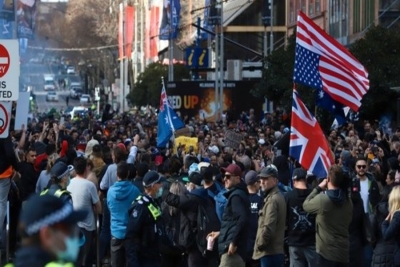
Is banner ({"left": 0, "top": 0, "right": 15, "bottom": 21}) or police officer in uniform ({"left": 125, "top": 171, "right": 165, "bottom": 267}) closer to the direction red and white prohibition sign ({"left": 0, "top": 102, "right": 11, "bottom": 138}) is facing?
the police officer in uniform

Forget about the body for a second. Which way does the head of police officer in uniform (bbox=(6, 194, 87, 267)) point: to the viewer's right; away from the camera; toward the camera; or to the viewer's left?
to the viewer's right

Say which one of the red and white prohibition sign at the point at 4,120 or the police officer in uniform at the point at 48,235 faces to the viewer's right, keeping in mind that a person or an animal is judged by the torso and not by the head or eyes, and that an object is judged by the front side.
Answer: the police officer in uniform

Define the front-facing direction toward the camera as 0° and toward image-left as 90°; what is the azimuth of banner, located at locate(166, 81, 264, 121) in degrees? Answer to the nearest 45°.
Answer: approximately 0°

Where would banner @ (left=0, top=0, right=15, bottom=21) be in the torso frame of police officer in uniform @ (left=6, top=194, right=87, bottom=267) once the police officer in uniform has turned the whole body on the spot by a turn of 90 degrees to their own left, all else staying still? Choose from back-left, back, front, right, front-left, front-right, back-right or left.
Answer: front

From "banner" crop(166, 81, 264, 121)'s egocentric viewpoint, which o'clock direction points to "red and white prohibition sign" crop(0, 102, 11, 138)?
The red and white prohibition sign is roughly at 12 o'clock from the banner.

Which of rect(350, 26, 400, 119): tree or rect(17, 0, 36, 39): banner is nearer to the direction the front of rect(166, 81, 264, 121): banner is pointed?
the tree

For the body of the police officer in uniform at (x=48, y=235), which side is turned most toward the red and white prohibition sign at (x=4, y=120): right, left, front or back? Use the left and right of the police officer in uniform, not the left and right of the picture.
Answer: left

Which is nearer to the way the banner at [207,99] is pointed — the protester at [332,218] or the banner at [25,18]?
the protester
